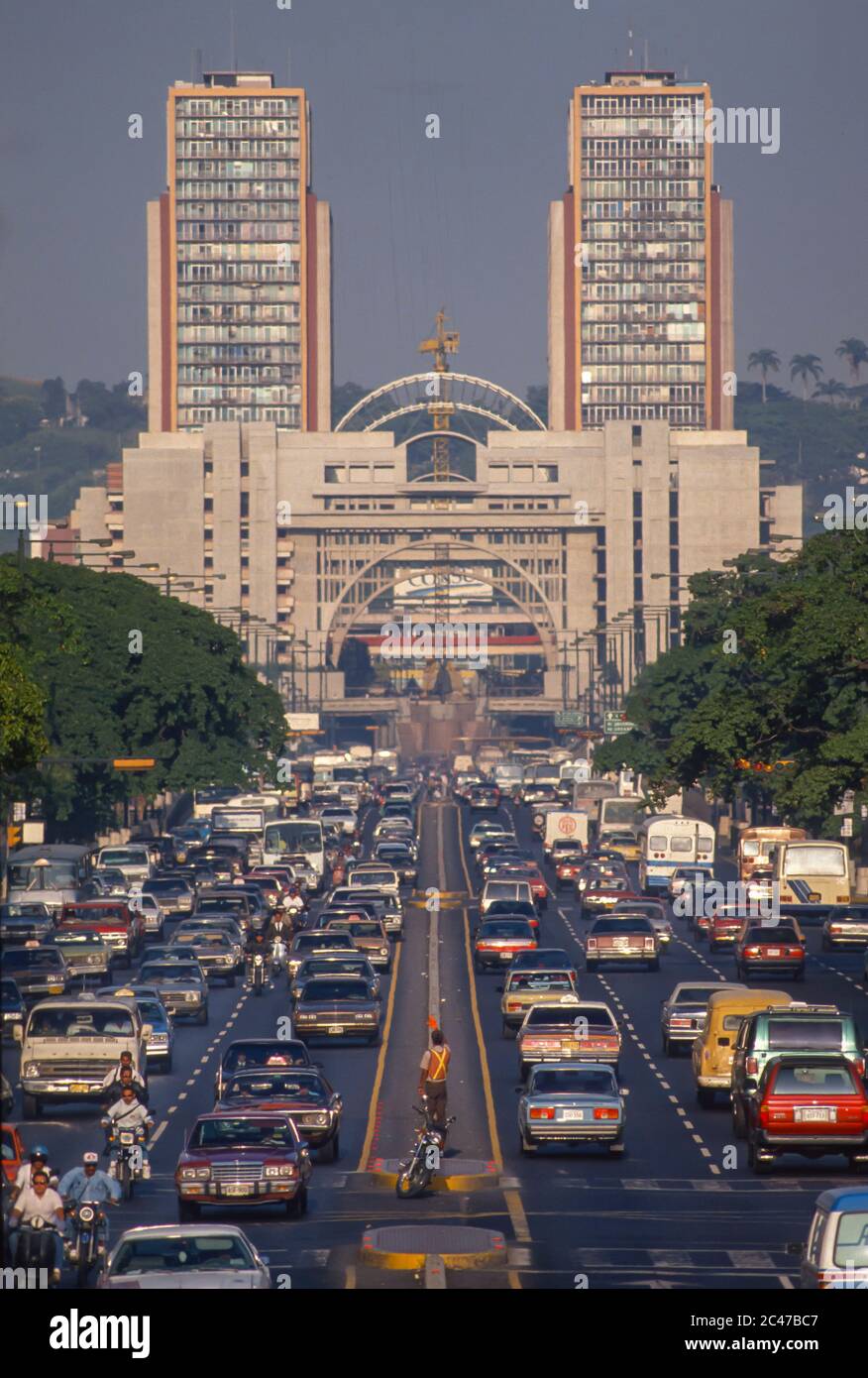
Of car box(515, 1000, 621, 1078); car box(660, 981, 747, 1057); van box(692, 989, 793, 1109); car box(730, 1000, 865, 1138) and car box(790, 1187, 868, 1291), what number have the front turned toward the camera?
0

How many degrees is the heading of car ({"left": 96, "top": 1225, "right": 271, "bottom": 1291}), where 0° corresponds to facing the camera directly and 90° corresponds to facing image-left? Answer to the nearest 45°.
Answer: approximately 0°

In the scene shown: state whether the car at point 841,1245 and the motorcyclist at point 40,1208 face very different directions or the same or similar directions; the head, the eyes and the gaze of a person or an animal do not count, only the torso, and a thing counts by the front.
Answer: very different directions

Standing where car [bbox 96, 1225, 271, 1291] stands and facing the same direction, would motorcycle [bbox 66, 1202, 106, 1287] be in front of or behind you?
behind

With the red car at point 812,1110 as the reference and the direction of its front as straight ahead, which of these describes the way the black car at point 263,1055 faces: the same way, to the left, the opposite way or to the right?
the opposite way

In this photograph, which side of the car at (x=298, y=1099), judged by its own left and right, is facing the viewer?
front

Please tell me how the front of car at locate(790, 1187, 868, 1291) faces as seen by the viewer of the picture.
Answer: facing away from the viewer

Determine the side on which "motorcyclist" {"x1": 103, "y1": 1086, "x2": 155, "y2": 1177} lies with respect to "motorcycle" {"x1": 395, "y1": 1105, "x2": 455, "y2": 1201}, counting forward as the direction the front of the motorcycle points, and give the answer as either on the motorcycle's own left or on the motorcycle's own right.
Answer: on the motorcycle's own right

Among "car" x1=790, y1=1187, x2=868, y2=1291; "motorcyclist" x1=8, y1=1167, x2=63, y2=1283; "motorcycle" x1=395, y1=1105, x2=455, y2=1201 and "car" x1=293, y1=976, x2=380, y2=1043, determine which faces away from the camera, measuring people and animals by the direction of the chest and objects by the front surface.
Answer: "car" x1=790, y1=1187, x2=868, y2=1291

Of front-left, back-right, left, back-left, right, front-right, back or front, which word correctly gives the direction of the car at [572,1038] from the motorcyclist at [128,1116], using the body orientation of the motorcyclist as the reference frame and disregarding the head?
back-left

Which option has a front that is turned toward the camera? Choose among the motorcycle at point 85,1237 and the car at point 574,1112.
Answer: the motorcycle

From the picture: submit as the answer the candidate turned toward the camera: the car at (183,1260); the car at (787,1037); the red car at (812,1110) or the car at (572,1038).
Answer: the car at (183,1260)

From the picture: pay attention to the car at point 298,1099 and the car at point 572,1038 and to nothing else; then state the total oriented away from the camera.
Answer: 1

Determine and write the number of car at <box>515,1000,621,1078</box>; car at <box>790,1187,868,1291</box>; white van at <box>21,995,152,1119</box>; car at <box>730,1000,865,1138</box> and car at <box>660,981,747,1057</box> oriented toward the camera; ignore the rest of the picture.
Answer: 1

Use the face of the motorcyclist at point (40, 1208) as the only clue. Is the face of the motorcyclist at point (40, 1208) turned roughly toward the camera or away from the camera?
toward the camera

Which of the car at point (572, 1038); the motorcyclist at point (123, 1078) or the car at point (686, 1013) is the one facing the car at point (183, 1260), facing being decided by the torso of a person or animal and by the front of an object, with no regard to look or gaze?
the motorcyclist
